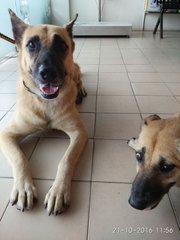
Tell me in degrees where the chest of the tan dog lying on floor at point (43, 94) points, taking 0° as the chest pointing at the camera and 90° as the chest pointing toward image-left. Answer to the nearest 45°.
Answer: approximately 0°
